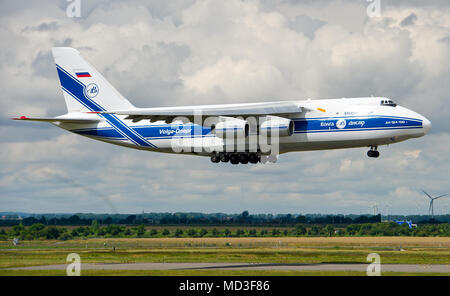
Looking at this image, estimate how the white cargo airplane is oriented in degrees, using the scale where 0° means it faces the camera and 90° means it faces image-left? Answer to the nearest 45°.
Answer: approximately 270°
